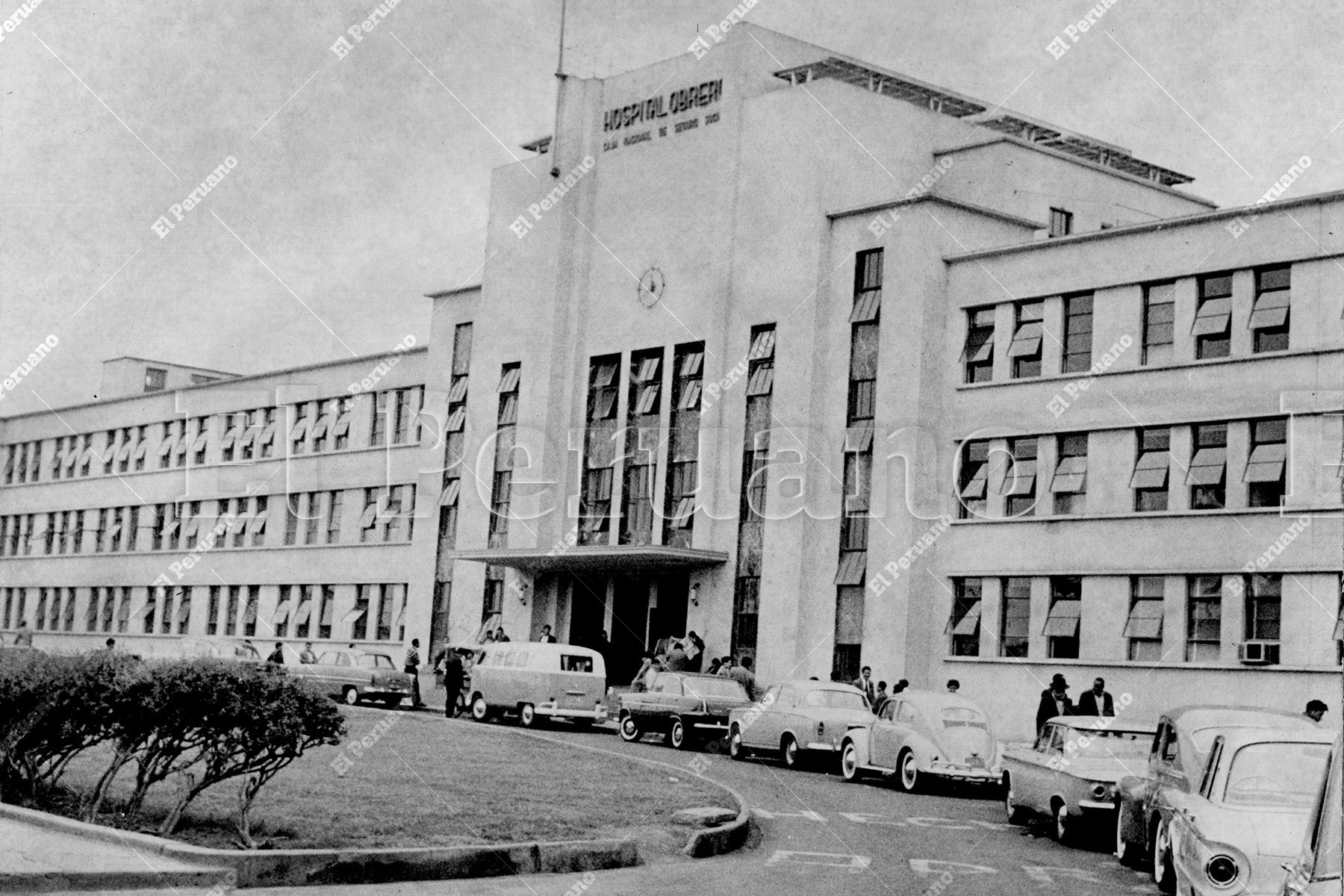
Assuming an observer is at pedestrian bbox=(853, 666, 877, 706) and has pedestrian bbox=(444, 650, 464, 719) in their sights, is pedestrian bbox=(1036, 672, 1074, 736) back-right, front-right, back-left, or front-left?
back-left

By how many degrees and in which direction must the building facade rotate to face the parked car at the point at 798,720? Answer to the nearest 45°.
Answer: approximately 45° to its left

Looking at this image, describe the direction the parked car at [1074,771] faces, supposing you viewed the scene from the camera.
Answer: facing away from the viewer and to the left of the viewer

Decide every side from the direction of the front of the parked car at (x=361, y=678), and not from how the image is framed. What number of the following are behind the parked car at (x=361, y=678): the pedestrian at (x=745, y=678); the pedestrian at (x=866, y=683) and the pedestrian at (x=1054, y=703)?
3

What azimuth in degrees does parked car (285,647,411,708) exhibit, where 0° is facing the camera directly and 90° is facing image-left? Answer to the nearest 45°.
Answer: approximately 135°

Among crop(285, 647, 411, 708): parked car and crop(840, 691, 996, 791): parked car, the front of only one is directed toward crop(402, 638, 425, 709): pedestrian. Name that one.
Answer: crop(840, 691, 996, 791): parked car

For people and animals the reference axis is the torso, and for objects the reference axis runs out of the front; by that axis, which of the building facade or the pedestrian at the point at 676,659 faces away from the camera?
the pedestrian

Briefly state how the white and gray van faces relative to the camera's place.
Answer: facing away from the viewer and to the left of the viewer

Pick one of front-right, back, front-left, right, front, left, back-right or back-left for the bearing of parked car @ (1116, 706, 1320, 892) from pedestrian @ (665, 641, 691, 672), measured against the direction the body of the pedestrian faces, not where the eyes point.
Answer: back

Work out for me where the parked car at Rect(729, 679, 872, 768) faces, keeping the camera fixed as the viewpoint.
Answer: facing away from the viewer and to the left of the viewer

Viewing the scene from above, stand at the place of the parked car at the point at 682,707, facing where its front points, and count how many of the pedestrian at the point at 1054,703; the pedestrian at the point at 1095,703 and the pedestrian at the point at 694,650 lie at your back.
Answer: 2
